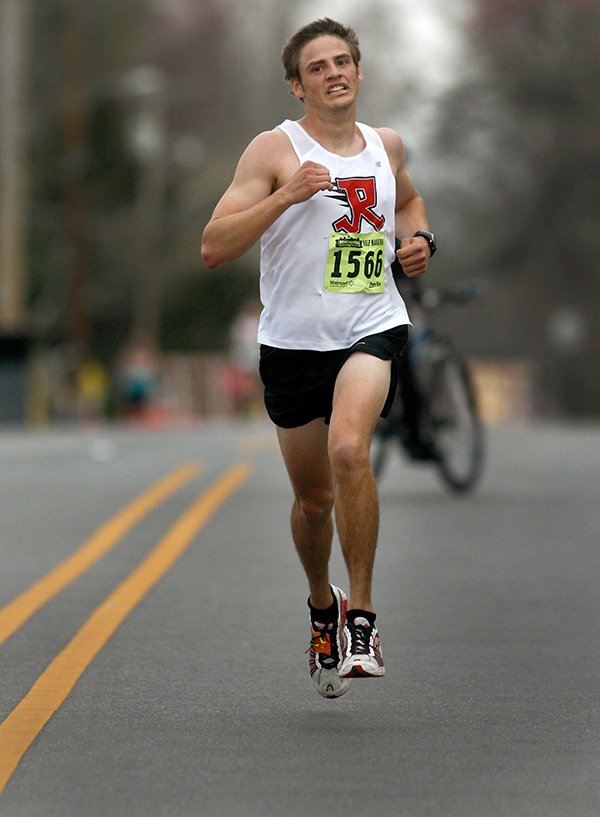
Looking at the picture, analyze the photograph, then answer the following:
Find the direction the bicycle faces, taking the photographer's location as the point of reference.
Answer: facing the viewer and to the right of the viewer

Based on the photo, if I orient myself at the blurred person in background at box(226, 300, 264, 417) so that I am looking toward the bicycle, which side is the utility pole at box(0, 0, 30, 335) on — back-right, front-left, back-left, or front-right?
back-right

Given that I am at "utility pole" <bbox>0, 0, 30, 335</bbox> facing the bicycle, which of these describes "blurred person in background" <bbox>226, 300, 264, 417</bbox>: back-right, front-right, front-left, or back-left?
front-left

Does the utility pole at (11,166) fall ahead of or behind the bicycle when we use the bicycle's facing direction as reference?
behind

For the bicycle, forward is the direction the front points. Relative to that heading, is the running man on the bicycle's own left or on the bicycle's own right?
on the bicycle's own right

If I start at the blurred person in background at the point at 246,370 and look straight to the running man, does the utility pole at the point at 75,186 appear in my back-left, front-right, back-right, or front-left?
back-right

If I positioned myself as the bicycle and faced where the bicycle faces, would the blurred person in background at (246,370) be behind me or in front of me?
behind

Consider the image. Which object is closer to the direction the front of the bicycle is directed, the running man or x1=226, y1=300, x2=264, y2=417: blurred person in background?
the running man
